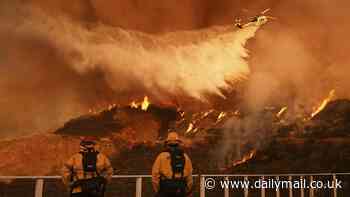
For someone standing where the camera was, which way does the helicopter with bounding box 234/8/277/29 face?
facing to the right of the viewer

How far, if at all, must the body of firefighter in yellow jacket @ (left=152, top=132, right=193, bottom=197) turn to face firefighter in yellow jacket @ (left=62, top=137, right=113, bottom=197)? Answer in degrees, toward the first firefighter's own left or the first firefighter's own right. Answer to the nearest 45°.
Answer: approximately 90° to the first firefighter's own left

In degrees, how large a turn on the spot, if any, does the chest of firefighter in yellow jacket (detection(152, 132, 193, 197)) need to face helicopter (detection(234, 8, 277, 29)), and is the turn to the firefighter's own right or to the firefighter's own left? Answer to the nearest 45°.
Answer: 0° — they already face it

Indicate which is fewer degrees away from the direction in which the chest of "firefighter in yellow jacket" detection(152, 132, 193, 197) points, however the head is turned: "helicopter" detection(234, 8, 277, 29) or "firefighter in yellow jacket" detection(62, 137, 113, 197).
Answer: the helicopter

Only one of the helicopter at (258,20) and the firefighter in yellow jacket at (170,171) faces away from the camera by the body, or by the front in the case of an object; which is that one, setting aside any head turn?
the firefighter in yellow jacket

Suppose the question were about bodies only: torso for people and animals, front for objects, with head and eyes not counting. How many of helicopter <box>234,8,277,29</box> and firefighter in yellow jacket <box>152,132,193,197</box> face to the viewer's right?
1

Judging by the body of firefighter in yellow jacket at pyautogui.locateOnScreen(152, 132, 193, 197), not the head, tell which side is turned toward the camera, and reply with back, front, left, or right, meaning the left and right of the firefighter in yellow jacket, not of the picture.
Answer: back

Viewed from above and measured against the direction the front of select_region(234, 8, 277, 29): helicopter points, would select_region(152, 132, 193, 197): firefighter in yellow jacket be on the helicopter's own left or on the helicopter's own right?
on the helicopter's own right

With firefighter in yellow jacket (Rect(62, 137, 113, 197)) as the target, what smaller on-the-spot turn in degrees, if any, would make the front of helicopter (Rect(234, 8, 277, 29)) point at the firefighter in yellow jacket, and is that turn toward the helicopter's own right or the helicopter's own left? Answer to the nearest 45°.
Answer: approximately 90° to the helicopter's own right

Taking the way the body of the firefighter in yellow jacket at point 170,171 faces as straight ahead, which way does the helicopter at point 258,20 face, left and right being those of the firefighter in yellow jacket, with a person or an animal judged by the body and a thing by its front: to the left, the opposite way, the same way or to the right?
to the right
